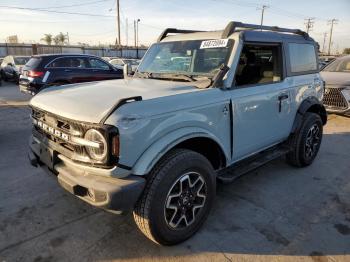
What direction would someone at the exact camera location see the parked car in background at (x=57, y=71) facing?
facing away from the viewer and to the right of the viewer

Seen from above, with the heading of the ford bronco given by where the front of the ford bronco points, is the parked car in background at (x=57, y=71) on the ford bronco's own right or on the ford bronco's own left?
on the ford bronco's own right

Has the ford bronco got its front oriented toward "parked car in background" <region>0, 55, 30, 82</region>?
no

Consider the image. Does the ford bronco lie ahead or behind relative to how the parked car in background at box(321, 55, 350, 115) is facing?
ahead

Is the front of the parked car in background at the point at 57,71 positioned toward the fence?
no

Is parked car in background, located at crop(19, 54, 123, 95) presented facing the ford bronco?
no

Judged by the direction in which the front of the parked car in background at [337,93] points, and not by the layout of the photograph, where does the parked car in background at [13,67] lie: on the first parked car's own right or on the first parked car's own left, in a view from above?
on the first parked car's own right

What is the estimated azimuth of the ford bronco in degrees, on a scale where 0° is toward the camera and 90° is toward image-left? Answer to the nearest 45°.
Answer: approximately 45°

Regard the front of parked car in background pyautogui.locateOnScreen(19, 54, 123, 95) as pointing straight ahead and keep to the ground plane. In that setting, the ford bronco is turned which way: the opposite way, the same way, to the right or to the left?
the opposite way

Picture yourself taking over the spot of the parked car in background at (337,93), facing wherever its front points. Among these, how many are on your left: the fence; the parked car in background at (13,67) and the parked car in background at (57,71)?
0

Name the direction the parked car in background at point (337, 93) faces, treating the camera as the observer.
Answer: facing the viewer and to the left of the viewer

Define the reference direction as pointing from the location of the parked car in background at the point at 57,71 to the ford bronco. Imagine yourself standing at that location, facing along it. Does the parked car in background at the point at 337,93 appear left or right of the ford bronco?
left

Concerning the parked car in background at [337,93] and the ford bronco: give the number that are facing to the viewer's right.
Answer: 0

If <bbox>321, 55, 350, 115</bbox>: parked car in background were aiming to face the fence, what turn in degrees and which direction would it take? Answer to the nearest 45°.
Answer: approximately 90° to its right
